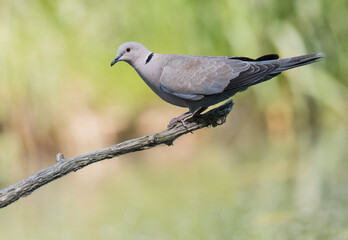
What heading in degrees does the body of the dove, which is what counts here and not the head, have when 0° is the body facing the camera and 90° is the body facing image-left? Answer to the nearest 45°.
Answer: approximately 90°
